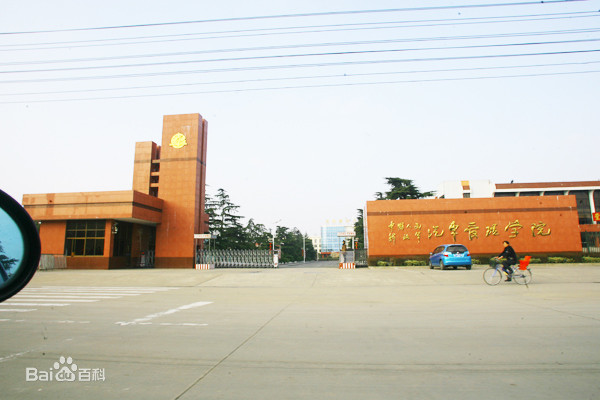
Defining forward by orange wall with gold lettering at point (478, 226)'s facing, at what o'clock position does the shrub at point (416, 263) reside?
The shrub is roughly at 2 o'clock from the orange wall with gold lettering.

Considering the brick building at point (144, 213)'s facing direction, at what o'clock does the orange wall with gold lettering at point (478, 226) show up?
The orange wall with gold lettering is roughly at 10 o'clock from the brick building.

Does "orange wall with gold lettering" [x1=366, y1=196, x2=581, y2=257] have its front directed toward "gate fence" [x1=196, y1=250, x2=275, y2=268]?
no

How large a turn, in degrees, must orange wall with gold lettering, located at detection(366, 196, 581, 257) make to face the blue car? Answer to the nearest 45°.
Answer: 0° — it already faces it

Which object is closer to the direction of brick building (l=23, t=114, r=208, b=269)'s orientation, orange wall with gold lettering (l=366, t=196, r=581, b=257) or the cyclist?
the cyclist

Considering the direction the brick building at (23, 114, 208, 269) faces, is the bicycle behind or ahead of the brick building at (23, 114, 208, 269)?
ahead

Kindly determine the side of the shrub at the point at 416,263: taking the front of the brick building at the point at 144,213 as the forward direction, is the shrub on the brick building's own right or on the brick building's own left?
on the brick building's own left

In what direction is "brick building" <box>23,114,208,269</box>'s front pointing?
toward the camera

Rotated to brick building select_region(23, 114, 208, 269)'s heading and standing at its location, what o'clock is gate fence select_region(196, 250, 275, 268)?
The gate fence is roughly at 10 o'clock from the brick building.

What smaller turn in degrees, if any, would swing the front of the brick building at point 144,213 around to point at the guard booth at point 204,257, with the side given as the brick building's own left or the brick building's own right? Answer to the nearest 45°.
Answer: approximately 45° to the brick building's own left

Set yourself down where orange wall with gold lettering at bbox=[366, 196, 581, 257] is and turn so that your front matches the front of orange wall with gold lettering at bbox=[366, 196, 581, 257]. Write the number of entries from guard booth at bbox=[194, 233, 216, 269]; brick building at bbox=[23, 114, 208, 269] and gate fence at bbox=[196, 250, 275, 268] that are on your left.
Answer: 0

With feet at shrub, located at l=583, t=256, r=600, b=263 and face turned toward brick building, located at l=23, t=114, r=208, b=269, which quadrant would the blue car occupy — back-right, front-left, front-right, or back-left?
front-left

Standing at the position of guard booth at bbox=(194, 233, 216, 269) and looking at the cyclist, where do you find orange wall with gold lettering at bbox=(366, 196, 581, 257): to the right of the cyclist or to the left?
left

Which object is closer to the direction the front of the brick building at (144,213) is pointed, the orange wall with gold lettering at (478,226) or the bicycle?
the bicycle

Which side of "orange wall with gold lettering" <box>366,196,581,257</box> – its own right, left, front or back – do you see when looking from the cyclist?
front

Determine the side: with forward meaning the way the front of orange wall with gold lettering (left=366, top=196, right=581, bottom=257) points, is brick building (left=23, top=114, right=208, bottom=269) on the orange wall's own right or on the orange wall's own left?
on the orange wall's own right

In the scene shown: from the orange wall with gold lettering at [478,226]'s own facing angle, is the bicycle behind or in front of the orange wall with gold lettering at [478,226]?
in front

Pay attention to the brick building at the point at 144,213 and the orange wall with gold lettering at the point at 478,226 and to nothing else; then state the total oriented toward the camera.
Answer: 2

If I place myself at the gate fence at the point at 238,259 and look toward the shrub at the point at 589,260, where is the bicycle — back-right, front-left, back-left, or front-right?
front-right
